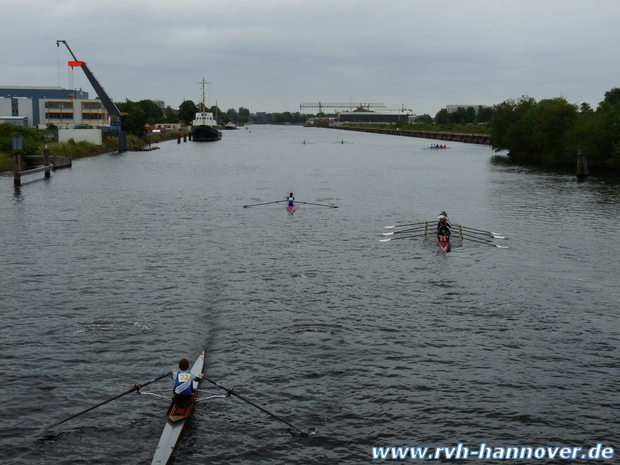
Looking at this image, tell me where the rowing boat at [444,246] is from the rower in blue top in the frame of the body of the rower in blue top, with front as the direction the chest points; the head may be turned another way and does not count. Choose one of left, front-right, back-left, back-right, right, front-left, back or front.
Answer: front-right

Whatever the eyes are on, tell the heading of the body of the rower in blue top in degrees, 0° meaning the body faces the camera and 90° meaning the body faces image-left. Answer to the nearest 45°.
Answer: approximately 180°
